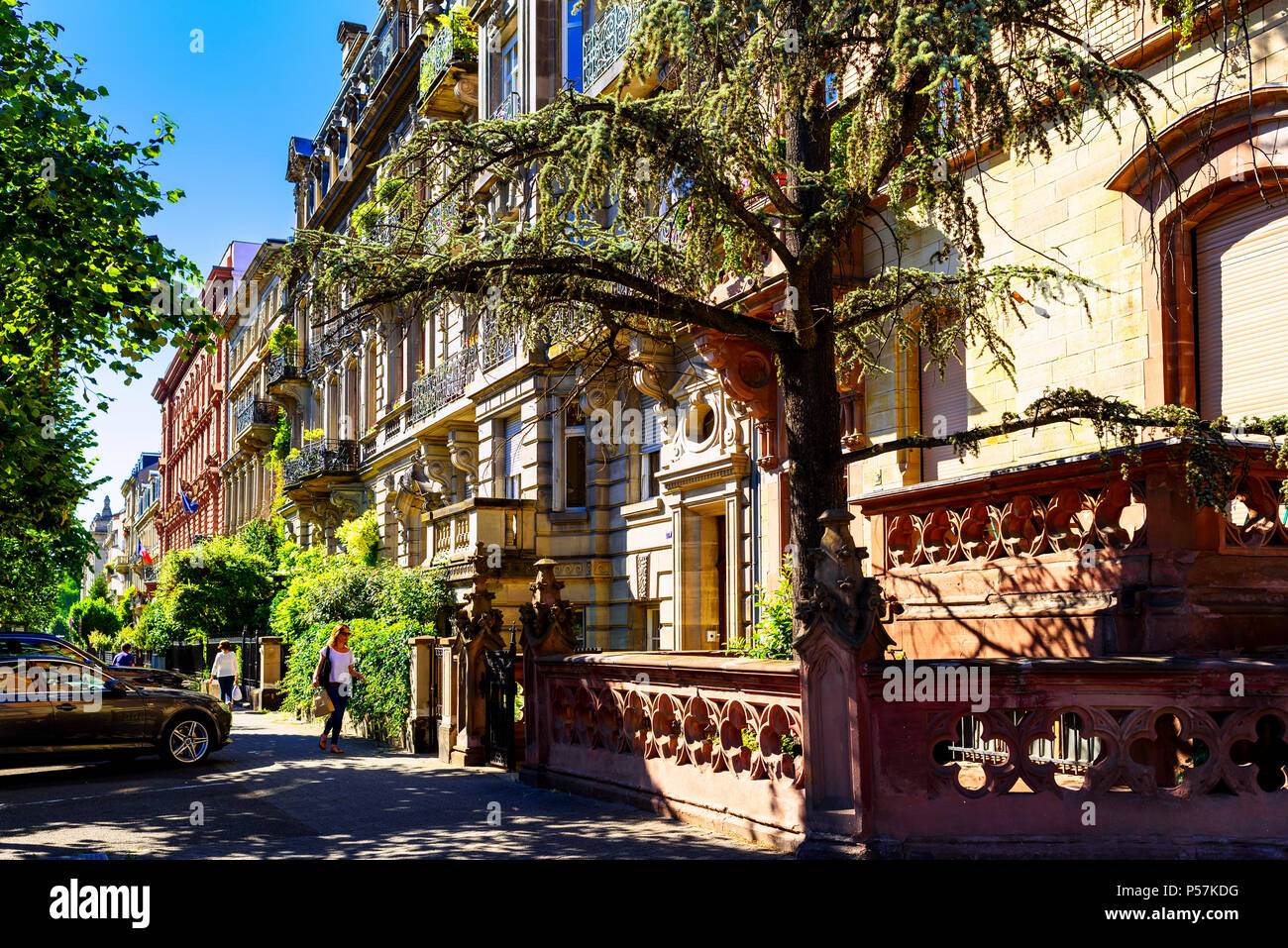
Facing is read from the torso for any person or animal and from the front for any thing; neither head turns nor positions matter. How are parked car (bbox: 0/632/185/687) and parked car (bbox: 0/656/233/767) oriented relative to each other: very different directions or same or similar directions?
same or similar directions

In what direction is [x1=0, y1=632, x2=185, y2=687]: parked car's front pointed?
to the viewer's right

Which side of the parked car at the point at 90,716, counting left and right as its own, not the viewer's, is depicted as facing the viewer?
right

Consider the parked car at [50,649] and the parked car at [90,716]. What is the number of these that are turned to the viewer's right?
2
